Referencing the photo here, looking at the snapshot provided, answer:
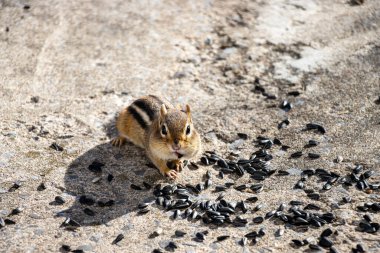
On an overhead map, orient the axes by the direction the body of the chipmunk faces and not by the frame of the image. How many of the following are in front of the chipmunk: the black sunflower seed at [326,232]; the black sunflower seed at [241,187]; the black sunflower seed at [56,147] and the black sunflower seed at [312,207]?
3

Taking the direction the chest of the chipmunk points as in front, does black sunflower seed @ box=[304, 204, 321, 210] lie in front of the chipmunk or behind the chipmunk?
in front

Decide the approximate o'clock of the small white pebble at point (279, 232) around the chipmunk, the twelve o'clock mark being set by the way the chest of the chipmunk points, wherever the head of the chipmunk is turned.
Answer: The small white pebble is roughly at 12 o'clock from the chipmunk.

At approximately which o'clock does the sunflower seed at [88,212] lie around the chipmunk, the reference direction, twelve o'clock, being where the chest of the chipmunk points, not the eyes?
The sunflower seed is roughly at 3 o'clock from the chipmunk.

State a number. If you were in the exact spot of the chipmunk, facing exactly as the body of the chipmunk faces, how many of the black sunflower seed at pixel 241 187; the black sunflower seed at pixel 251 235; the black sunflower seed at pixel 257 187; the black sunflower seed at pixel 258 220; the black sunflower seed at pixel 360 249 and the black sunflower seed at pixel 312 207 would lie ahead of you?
6

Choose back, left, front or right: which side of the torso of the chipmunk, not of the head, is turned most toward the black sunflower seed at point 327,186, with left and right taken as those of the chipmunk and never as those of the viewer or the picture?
front

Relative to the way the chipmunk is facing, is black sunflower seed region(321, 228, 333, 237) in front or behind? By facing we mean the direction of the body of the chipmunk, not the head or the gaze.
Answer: in front

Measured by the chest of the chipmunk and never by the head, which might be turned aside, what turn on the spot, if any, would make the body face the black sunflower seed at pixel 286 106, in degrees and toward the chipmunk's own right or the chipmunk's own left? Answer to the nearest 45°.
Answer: approximately 90° to the chipmunk's own left

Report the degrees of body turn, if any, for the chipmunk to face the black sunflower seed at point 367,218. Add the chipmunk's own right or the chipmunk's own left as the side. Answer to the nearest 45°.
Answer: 0° — it already faces it

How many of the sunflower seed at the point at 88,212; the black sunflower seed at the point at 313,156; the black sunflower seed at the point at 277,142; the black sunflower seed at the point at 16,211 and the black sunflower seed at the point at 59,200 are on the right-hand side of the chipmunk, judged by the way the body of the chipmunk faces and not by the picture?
3

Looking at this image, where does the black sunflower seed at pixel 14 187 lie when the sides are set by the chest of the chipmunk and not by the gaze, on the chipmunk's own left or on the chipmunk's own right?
on the chipmunk's own right

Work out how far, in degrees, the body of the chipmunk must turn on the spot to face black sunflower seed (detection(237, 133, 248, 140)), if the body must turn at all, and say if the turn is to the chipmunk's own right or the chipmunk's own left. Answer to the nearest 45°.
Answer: approximately 90° to the chipmunk's own left

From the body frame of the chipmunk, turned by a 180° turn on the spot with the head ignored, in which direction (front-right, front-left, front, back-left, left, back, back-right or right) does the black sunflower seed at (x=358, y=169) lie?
back-right

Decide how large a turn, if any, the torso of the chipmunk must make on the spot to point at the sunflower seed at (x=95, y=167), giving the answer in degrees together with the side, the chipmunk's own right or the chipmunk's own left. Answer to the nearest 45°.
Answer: approximately 135° to the chipmunk's own right

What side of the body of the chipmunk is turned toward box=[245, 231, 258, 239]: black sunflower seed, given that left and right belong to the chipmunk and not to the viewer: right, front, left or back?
front

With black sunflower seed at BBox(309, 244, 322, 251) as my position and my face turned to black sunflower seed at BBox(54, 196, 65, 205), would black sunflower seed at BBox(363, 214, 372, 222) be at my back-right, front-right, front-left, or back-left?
back-right

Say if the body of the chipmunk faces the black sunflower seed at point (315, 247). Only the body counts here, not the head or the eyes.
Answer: yes
